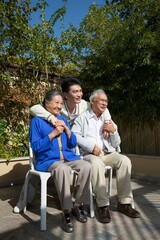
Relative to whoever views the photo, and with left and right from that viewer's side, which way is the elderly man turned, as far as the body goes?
facing the viewer and to the right of the viewer

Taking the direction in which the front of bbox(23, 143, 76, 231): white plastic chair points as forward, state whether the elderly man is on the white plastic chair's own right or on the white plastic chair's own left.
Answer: on the white plastic chair's own left

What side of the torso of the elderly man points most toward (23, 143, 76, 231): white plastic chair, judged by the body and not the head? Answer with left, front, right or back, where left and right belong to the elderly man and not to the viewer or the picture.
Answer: right

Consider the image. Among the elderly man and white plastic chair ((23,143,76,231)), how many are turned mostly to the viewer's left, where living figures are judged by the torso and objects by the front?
0

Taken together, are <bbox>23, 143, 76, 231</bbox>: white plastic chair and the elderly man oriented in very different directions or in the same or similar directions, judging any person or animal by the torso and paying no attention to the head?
same or similar directions

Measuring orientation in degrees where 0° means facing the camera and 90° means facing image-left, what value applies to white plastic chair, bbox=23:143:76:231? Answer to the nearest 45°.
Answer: approximately 315°
